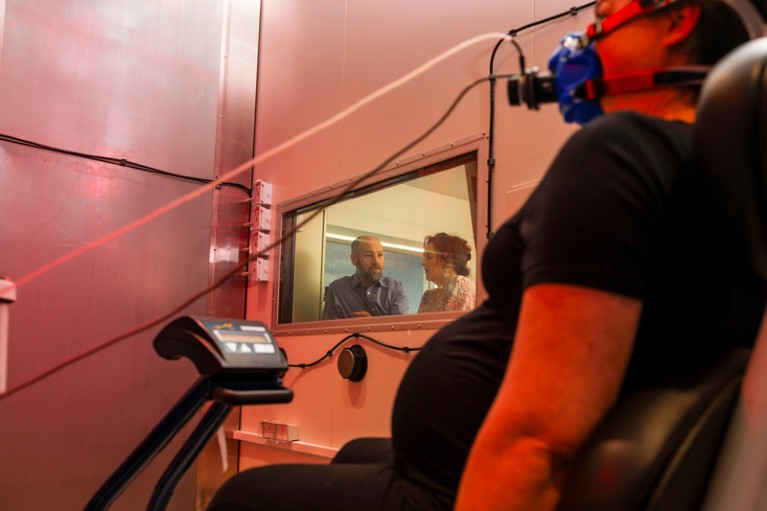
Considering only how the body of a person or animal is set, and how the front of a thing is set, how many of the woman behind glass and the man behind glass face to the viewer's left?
1

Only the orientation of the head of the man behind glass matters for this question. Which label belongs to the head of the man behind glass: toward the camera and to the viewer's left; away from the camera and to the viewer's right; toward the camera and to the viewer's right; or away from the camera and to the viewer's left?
toward the camera and to the viewer's right

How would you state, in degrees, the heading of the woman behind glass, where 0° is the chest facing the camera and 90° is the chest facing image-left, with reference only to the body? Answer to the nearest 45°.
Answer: approximately 90°
